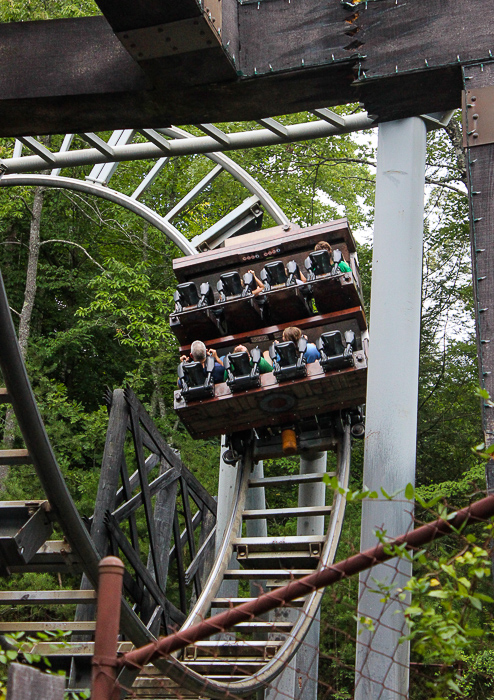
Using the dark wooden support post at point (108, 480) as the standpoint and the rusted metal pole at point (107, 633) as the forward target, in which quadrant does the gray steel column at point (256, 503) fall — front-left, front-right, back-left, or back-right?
back-left
